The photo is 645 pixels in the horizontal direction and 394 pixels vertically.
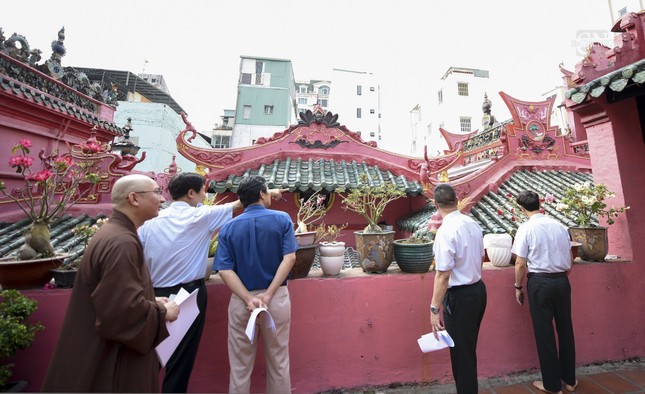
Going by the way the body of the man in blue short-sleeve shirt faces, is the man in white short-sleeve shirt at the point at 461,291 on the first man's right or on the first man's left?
on the first man's right

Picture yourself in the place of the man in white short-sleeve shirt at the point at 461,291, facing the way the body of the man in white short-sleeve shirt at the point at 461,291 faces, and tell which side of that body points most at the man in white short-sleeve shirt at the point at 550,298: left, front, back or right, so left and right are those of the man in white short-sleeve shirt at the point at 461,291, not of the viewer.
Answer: right

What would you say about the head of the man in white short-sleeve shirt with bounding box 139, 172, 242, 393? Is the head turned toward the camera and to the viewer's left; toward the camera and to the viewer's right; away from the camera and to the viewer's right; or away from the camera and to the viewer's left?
away from the camera and to the viewer's right

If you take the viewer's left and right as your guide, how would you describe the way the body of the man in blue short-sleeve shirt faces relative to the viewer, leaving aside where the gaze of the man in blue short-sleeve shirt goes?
facing away from the viewer

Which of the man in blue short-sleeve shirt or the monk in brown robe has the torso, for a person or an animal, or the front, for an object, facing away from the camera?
the man in blue short-sleeve shirt

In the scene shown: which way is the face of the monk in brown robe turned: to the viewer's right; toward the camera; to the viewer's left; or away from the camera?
to the viewer's right

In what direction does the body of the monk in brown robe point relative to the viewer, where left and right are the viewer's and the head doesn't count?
facing to the right of the viewer

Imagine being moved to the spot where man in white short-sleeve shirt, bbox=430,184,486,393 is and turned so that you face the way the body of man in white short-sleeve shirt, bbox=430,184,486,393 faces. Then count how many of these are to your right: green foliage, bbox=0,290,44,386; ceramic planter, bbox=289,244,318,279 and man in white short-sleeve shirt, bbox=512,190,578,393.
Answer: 1

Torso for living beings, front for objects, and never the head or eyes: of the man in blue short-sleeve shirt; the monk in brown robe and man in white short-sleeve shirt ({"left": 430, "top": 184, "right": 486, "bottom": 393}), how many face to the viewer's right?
1

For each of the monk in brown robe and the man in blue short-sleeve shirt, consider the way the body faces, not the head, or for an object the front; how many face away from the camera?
1

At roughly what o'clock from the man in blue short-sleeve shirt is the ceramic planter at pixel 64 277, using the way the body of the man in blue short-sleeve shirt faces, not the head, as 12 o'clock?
The ceramic planter is roughly at 10 o'clock from the man in blue short-sleeve shirt.

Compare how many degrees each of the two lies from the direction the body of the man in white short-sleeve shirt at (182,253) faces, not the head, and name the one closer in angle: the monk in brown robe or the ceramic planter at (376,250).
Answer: the ceramic planter

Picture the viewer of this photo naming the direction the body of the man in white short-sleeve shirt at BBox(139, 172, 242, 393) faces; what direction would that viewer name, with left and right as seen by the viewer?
facing away from the viewer and to the right of the viewer

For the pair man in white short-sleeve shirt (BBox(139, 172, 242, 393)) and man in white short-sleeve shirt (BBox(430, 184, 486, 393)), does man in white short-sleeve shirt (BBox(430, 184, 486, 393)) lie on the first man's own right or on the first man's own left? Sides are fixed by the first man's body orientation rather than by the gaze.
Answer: on the first man's own right

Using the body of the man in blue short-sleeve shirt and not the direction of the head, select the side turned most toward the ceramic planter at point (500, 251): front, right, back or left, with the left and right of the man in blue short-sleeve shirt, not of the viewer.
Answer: right
